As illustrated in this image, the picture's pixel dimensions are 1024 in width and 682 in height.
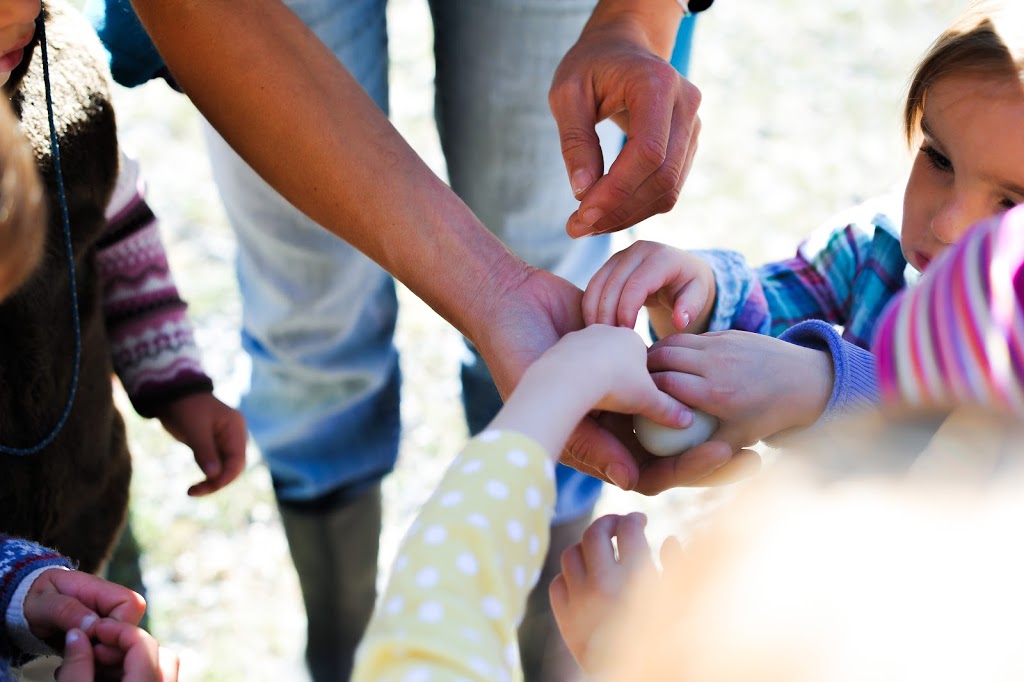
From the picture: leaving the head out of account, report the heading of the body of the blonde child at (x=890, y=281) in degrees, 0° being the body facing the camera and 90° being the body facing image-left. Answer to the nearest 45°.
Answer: approximately 45°

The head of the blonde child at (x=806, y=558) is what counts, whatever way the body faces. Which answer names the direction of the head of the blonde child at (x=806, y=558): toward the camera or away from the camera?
away from the camera

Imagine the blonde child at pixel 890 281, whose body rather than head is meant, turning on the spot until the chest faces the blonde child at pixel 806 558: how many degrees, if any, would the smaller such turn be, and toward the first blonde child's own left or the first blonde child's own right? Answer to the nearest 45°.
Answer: approximately 45° to the first blonde child's own left
